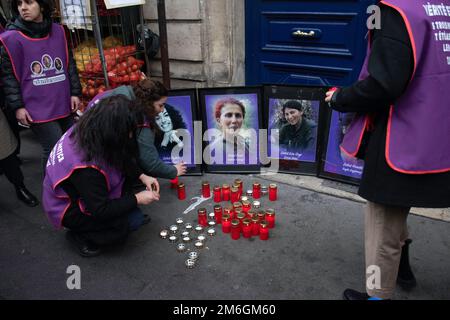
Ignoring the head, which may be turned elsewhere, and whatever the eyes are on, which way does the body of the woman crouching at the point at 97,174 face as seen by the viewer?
to the viewer's right

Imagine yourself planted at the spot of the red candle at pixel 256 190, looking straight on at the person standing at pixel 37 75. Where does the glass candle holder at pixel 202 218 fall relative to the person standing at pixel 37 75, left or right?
left

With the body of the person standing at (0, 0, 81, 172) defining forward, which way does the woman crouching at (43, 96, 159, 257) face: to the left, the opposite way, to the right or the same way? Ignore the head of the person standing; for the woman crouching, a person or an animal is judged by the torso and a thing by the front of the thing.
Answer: to the left

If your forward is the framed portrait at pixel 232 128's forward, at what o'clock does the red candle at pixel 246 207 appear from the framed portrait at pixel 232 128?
The red candle is roughly at 12 o'clock from the framed portrait.

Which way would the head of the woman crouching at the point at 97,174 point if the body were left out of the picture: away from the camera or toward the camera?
away from the camera

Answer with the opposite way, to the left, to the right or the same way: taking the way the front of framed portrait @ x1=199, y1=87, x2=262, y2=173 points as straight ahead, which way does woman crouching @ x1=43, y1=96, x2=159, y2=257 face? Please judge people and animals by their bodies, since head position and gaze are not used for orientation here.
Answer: to the left

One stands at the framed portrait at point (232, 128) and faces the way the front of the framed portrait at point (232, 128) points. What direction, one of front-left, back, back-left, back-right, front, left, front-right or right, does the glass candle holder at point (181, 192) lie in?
front-right

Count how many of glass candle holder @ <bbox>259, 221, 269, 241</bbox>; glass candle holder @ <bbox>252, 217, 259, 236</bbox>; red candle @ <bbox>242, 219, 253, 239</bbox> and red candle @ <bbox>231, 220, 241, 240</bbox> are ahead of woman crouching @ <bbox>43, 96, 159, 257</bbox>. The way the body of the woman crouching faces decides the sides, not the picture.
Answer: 4

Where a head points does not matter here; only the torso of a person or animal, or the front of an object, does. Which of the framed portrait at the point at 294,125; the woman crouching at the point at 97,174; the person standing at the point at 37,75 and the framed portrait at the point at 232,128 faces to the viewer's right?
the woman crouching
